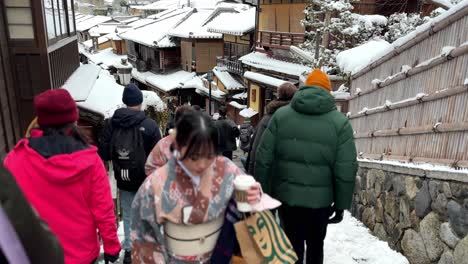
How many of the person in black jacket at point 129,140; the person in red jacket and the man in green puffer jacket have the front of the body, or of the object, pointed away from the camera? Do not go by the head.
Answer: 3

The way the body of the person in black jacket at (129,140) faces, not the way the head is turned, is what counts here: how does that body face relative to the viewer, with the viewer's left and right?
facing away from the viewer

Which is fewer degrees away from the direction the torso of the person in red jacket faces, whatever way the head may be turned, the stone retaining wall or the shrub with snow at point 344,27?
the shrub with snow

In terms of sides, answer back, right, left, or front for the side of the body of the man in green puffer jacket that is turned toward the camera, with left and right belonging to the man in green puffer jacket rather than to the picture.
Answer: back

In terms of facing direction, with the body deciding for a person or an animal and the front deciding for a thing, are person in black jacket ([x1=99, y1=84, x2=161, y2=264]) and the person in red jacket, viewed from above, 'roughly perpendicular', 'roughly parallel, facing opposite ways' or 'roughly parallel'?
roughly parallel

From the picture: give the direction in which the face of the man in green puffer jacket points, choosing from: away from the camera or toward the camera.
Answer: away from the camera

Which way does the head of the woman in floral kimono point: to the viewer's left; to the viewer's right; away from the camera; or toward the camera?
toward the camera

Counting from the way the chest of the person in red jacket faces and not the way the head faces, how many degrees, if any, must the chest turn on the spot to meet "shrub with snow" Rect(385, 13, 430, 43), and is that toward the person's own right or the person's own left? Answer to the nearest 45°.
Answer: approximately 45° to the person's own right

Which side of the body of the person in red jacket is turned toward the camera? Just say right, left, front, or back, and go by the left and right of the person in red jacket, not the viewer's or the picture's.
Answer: back

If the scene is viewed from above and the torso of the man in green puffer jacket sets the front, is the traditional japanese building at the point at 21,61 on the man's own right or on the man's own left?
on the man's own left

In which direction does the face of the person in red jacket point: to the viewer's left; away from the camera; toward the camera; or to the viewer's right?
away from the camera

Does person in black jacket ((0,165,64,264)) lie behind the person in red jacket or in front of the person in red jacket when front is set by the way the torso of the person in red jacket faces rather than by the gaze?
behind

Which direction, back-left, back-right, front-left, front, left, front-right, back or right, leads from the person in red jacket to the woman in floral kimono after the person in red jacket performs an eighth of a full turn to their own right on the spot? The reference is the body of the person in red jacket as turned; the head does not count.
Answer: right

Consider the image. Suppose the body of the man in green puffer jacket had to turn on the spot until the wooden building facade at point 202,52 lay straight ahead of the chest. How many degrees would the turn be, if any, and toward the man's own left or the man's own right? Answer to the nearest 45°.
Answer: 0° — they already face it

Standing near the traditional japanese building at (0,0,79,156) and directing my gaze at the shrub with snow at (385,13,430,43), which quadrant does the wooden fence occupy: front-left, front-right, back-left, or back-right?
front-right

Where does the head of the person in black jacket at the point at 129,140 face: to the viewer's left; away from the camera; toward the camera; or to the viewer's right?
away from the camera

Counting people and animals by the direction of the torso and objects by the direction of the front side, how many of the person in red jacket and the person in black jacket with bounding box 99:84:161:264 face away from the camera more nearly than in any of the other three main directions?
2
